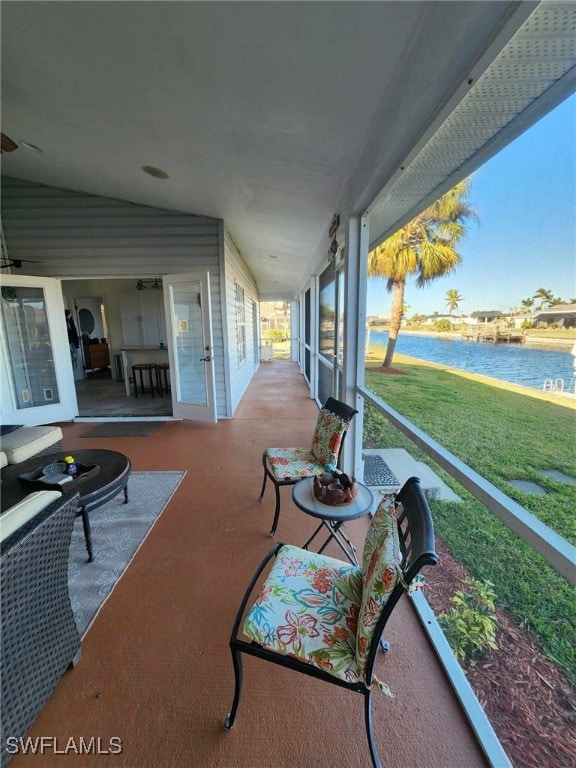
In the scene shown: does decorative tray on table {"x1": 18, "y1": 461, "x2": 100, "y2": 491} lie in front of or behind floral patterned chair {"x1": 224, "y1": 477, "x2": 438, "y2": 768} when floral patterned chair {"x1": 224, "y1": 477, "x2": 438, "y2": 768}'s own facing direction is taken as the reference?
in front

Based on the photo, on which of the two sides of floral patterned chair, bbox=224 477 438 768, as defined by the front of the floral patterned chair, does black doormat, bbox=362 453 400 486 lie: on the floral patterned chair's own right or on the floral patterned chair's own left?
on the floral patterned chair's own right

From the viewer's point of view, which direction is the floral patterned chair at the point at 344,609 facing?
to the viewer's left

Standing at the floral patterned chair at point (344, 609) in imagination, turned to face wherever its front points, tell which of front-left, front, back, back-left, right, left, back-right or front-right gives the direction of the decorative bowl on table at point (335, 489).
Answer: right

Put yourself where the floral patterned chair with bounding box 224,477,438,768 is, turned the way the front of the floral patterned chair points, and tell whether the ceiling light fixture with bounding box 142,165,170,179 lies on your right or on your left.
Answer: on your right

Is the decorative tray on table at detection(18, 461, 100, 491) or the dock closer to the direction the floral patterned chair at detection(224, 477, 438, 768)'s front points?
the decorative tray on table

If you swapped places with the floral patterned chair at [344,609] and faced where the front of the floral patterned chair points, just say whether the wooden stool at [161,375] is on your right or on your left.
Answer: on your right

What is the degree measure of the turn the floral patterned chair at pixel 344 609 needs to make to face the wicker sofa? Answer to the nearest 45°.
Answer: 0° — it already faces it

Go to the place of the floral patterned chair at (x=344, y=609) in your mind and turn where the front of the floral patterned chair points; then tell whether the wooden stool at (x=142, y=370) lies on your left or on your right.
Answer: on your right

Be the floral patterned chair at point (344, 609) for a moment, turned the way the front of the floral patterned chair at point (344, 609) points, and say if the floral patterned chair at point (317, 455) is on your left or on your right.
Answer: on your right

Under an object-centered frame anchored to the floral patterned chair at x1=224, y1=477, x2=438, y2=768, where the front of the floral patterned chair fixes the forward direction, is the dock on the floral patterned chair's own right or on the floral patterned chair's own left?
on the floral patterned chair's own right
